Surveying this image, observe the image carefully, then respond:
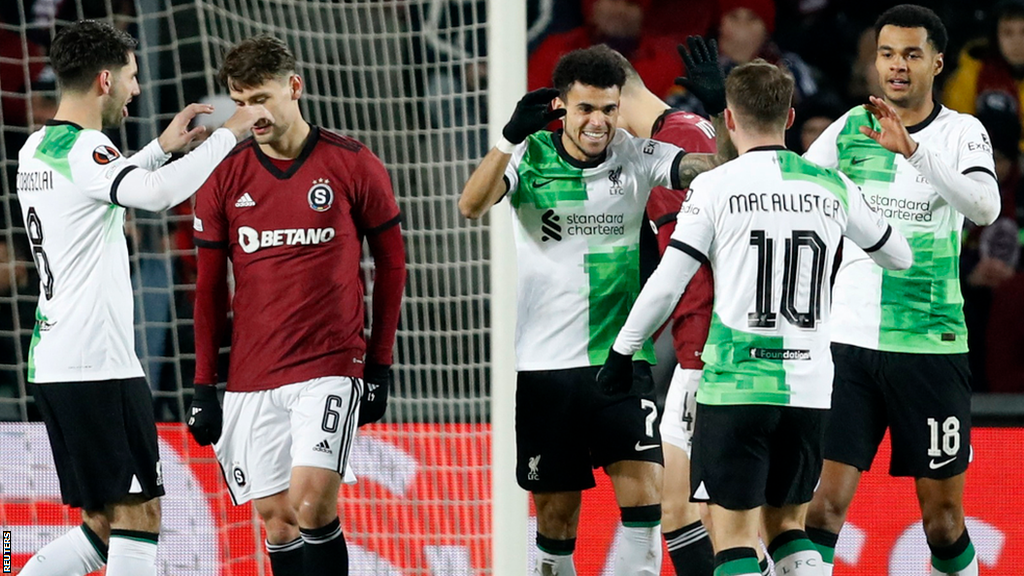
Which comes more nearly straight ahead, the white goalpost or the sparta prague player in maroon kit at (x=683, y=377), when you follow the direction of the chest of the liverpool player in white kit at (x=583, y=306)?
the white goalpost

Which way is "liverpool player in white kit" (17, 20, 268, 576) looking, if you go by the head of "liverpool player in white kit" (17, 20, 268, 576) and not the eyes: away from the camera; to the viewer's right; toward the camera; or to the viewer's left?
to the viewer's right

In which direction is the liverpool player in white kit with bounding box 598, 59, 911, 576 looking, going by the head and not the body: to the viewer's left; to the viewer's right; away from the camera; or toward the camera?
away from the camera

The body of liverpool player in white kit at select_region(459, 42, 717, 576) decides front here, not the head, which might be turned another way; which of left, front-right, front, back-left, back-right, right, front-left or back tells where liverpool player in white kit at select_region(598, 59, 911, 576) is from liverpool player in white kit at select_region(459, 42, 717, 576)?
front-left

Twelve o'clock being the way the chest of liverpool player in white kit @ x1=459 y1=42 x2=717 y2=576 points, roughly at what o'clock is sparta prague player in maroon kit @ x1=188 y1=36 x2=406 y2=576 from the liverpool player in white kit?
The sparta prague player in maroon kit is roughly at 3 o'clock from the liverpool player in white kit.

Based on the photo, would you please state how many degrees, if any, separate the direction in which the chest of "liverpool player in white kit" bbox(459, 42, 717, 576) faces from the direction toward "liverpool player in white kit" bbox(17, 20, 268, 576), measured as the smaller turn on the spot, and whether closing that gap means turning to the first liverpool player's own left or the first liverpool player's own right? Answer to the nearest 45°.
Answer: approximately 90° to the first liverpool player's own right

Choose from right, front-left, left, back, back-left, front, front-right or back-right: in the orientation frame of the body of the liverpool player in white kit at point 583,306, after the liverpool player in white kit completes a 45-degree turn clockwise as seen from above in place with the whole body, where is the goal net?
right

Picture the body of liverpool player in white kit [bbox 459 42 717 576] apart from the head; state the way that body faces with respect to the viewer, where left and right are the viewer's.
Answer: facing the viewer

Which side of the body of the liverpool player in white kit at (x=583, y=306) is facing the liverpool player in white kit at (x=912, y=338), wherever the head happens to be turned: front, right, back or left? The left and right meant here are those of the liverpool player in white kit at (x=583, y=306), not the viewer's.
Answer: left
